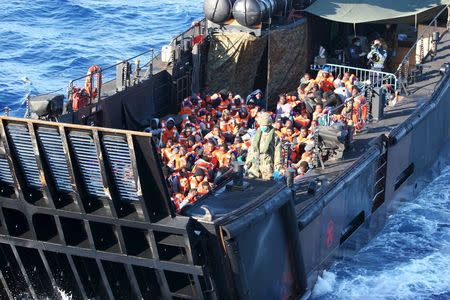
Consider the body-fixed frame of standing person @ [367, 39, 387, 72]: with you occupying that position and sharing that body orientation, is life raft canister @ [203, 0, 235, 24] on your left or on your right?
on your right

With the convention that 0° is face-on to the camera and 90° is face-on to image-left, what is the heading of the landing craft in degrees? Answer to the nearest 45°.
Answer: approximately 45°

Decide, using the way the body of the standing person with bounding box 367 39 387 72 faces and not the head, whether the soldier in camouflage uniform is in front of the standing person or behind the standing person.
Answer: in front

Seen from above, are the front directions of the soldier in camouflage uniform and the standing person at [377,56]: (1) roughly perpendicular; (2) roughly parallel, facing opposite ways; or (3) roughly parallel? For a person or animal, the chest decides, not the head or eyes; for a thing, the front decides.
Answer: roughly parallel

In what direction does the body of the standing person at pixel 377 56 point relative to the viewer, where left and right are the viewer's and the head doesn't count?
facing the viewer

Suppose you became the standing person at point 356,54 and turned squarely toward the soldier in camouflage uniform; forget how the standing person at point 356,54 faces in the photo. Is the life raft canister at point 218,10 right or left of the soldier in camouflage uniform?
right

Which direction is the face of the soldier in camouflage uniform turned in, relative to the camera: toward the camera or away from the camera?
toward the camera

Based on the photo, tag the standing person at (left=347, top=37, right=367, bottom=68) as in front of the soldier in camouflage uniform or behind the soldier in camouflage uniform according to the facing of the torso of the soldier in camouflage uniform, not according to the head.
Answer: behind

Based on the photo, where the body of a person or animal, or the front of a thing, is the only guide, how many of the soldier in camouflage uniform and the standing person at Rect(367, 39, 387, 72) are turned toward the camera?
2

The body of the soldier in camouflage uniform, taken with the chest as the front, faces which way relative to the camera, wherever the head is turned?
toward the camera
